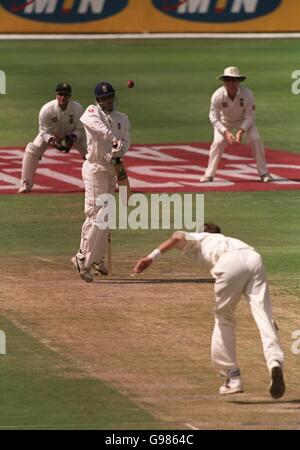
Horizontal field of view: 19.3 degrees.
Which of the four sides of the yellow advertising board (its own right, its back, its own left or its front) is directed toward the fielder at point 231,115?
front

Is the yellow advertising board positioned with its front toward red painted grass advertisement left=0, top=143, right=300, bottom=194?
yes

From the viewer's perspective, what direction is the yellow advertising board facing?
toward the camera

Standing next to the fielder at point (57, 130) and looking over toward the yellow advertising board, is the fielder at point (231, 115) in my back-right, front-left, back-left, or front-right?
front-right

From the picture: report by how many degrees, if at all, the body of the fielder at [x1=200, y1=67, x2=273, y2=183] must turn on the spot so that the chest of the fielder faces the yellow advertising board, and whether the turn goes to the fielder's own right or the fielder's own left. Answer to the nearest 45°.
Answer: approximately 180°

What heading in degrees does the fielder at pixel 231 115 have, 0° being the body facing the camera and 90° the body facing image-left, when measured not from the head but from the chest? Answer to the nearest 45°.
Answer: approximately 0°

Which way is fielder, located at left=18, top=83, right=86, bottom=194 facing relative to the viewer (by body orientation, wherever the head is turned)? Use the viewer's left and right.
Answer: facing the viewer

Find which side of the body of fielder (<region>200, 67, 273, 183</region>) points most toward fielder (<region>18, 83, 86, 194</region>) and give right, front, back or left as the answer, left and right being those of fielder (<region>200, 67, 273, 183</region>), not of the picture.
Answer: right

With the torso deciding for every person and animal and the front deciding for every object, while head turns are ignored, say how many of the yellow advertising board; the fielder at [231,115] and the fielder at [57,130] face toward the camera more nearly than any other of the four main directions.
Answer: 3
